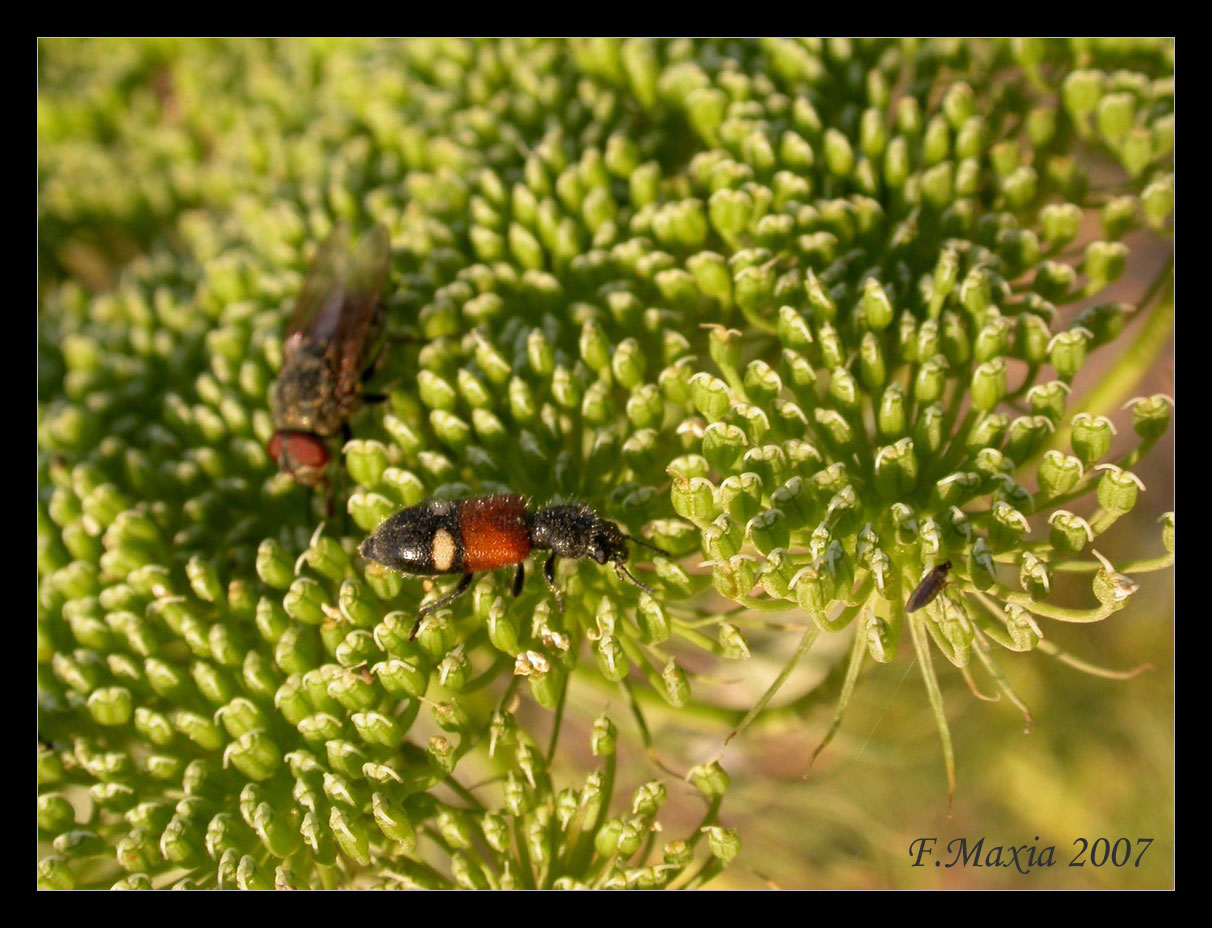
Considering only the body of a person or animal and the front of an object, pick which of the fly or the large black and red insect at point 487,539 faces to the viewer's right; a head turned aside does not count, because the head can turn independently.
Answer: the large black and red insect

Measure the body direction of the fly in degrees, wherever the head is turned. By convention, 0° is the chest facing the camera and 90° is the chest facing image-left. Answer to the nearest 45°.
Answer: approximately 0°

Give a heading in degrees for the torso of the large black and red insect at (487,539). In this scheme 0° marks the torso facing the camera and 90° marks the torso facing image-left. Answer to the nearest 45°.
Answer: approximately 270°

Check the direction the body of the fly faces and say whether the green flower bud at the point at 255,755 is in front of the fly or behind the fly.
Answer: in front

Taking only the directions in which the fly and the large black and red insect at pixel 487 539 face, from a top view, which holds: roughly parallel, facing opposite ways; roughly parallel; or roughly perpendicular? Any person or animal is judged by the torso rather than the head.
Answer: roughly perpendicular

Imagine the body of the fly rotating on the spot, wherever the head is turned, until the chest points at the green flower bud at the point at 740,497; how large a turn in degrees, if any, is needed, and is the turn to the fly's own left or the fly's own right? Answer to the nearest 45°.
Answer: approximately 45° to the fly's own left

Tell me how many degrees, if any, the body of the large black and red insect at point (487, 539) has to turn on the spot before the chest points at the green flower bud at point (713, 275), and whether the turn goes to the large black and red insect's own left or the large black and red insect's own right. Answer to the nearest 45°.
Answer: approximately 45° to the large black and red insect's own left

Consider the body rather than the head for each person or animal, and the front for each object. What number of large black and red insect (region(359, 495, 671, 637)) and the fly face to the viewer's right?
1
